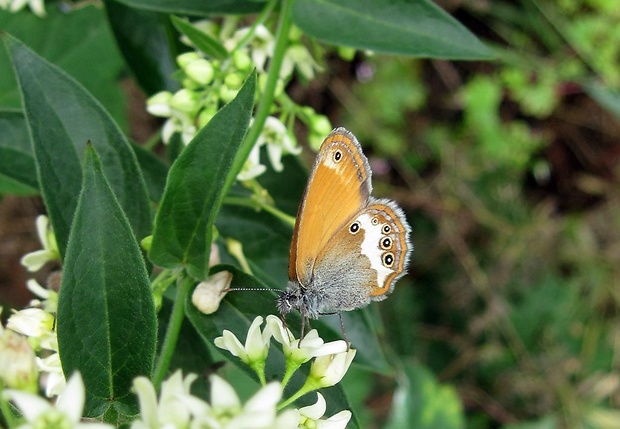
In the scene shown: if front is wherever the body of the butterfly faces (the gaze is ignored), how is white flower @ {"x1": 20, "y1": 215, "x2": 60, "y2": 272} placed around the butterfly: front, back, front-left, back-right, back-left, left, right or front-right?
front

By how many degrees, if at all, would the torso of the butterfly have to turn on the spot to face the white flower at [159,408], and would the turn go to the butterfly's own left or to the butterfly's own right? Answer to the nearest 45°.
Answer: approximately 45° to the butterfly's own left

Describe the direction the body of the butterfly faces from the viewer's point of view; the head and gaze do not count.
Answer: to the viewer's left

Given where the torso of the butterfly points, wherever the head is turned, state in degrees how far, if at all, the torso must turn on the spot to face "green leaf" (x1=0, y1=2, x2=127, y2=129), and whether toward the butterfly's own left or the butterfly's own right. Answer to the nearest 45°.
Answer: approximately 45° to the butterfly's own right

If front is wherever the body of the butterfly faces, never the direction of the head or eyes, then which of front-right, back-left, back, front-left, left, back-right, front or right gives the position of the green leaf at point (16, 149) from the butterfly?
front
